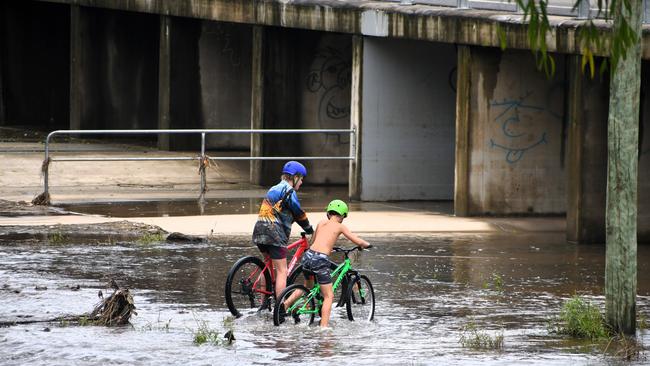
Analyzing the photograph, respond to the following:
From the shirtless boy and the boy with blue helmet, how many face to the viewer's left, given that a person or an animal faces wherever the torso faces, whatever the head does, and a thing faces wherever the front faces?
0

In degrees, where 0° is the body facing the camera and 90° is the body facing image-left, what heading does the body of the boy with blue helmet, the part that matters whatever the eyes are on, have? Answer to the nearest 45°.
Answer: approximately 225°

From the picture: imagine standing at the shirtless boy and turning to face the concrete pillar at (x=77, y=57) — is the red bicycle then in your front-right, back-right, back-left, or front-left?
front-left

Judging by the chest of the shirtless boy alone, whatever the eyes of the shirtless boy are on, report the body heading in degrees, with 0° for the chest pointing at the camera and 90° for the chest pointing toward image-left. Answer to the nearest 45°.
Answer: approximately 225°

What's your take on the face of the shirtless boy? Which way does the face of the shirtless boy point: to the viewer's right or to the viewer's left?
to the viewer's right

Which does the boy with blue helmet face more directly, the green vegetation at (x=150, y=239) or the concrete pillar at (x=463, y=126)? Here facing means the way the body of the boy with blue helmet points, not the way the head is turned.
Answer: the concrete pillar

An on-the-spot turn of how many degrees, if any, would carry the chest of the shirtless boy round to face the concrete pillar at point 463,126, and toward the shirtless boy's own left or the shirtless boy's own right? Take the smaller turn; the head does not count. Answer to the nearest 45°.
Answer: approximately 45° to the shirtless boy's own left

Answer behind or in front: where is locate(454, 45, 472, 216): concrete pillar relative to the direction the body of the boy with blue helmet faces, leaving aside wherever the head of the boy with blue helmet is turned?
in front

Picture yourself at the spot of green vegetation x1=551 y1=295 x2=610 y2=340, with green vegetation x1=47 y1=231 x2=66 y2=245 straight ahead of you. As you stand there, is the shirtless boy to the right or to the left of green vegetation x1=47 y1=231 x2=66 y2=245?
left

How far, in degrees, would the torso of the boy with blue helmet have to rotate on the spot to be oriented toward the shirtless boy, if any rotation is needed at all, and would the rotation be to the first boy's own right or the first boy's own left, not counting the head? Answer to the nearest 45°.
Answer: approximately 90° to the first boy's own right

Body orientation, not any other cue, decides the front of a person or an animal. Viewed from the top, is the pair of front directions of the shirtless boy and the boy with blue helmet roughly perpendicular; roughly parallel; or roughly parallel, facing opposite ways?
roughly parallel
